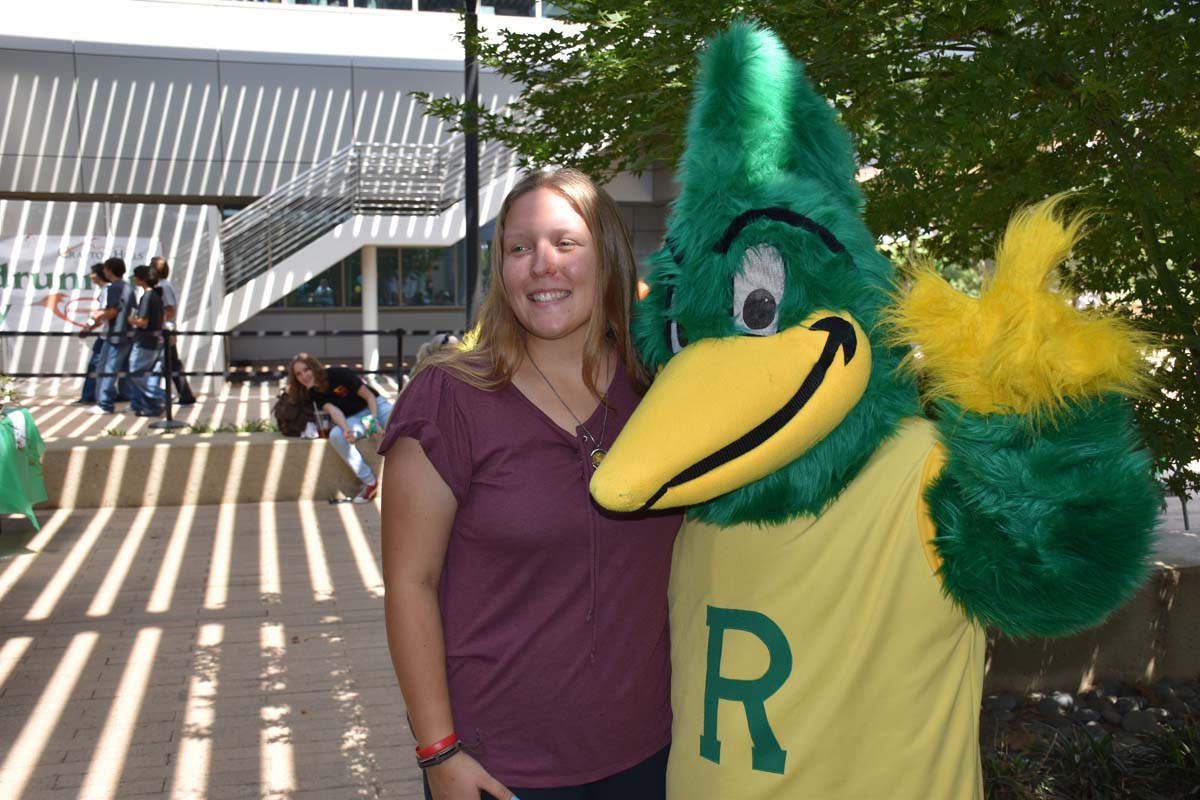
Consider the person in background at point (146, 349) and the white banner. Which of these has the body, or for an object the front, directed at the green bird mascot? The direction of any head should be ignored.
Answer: the white banner

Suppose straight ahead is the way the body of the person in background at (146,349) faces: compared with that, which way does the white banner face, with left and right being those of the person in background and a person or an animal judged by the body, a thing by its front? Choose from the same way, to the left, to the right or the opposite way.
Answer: to the left

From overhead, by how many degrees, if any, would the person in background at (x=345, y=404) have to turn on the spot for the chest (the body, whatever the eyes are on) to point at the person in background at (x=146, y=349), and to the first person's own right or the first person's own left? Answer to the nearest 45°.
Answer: approximately 90° to the first person's own right

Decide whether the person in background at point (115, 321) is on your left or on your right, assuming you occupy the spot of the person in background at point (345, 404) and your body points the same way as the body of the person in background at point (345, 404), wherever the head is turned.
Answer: on your right

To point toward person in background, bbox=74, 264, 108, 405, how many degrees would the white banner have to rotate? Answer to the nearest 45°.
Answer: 0° — it already faces them

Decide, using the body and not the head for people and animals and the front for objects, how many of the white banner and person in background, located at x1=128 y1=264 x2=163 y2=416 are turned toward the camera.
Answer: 1

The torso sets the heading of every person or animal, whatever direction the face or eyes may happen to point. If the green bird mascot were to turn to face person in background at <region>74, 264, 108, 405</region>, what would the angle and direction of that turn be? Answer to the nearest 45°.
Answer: approximately 90° to its right

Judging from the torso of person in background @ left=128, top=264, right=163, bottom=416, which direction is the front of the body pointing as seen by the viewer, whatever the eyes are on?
to the viewer's left

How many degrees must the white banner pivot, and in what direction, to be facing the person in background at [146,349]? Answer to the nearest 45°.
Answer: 0° — it already faces them

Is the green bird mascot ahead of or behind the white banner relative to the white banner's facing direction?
ahead
